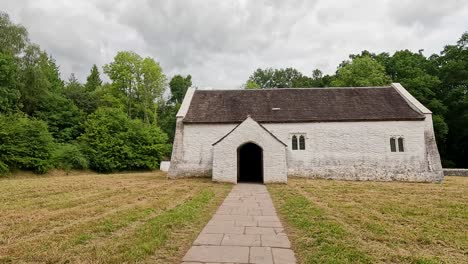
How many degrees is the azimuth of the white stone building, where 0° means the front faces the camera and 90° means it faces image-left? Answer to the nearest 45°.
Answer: approximately 0°

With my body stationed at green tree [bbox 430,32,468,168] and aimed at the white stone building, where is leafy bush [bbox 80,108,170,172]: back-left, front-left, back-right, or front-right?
front-right

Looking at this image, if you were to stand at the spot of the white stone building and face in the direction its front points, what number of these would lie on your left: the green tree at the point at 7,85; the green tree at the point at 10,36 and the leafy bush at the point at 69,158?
0

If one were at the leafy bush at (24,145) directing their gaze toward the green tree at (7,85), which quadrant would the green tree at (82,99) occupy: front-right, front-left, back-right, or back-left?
front-right

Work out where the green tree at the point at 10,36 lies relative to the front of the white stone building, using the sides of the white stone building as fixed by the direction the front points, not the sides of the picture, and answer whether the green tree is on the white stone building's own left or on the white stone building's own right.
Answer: on the white stone building's own right

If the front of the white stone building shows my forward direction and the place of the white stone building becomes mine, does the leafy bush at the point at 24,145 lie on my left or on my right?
on my right

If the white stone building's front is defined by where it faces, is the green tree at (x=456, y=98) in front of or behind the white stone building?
behind

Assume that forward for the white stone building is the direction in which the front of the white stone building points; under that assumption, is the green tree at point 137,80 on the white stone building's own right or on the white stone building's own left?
on the white stone building's own right

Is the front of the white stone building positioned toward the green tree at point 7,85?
no
